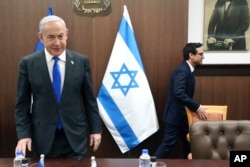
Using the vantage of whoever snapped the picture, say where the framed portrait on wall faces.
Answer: facing the viewer

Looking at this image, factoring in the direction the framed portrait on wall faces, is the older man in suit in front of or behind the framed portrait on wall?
in front

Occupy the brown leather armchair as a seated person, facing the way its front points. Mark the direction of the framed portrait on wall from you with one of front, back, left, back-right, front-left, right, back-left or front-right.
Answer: back

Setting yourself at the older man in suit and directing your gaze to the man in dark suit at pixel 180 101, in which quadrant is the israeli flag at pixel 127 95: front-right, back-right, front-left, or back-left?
front-left

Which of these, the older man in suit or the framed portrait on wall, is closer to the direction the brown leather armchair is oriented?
the older man in suit

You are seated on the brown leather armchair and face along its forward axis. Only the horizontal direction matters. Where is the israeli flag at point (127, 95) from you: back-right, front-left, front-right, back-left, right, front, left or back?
back-right

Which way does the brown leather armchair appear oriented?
toward the camera

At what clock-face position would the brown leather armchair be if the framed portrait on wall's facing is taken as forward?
The brown leather armchair is roughly at 12 o'clock from the framed portrait on wall.

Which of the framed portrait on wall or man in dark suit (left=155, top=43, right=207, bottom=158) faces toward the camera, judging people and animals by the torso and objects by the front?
the framed portrait on wall

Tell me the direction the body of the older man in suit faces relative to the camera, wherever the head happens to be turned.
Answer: toward the camera

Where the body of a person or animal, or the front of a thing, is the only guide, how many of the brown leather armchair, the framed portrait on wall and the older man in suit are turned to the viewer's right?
0

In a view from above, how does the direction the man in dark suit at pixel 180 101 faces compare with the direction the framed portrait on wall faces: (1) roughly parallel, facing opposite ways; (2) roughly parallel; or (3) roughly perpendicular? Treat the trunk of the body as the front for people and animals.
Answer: roughly perpendicular
